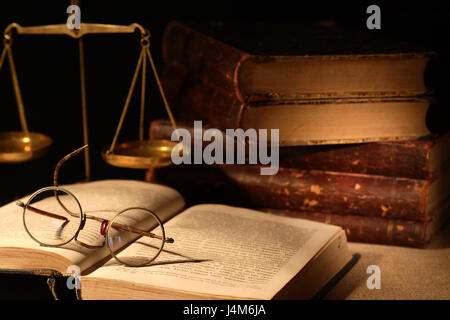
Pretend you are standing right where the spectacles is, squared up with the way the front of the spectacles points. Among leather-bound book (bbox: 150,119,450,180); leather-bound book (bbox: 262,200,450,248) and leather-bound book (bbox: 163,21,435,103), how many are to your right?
0

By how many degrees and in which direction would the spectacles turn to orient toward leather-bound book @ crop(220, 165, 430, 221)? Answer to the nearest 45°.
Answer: approximately 135° to its left

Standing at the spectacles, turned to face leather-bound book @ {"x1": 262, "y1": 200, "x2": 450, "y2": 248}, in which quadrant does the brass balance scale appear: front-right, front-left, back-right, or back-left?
front-left

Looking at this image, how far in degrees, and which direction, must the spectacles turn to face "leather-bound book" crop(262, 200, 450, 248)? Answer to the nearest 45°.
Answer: approximately 90° to its left

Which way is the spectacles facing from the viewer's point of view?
toward the camera

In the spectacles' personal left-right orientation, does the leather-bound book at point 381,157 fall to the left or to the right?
on its left

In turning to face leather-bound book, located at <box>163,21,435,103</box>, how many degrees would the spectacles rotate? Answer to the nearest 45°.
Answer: approximately 135° to its left

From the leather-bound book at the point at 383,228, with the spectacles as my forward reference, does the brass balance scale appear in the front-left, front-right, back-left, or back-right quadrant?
front-right

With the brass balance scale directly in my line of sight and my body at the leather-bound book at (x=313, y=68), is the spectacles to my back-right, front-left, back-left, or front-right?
front-left
